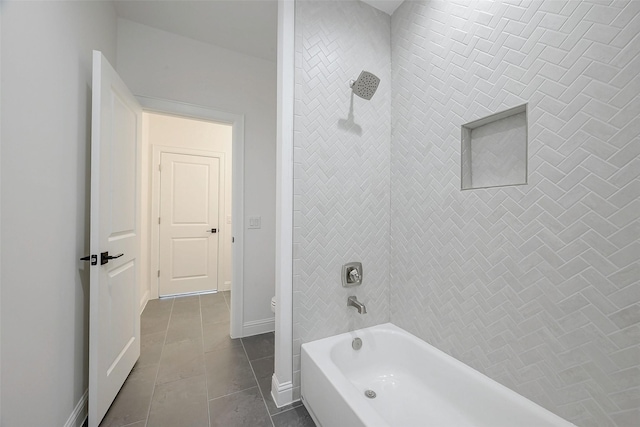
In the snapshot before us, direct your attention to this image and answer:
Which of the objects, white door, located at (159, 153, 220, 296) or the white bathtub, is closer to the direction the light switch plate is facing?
the white bathtub

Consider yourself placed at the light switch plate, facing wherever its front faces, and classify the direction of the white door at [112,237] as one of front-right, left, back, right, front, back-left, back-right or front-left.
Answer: front-right

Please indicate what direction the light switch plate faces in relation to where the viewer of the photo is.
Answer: facing the viewer

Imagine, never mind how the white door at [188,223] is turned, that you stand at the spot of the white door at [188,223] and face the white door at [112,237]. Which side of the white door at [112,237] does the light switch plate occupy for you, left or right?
left

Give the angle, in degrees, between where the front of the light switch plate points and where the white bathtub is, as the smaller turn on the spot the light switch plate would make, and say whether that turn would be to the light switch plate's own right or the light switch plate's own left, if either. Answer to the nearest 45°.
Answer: approximately 45° to the light switch plate's own left

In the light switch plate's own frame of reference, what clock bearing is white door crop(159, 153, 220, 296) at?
The white door is roughly at 5 o'clock from the light switch plate.

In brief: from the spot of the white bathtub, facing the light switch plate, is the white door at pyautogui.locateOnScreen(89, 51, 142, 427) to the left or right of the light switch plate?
left
